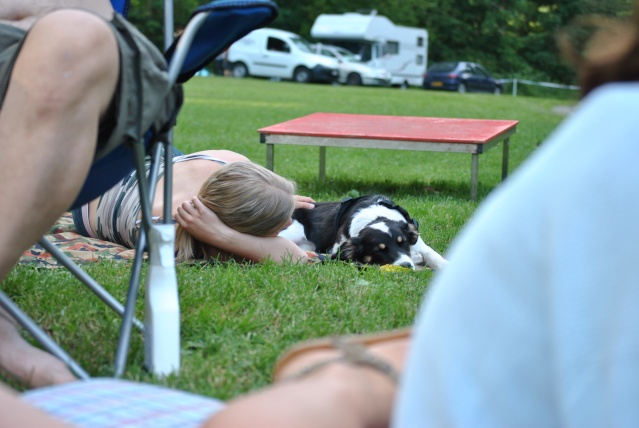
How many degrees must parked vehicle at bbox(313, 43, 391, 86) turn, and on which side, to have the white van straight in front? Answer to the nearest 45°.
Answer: approximately 135° to its right

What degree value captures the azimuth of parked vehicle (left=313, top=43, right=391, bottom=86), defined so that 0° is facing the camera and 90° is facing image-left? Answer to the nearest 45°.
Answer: approximately 315°

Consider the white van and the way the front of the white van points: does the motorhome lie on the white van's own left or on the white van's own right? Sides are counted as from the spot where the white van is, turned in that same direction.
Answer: on the white van's own left

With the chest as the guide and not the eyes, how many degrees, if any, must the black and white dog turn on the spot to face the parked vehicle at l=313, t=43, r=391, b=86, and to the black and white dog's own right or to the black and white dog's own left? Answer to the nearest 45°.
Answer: approximately 135° to the black and white dog's own left
